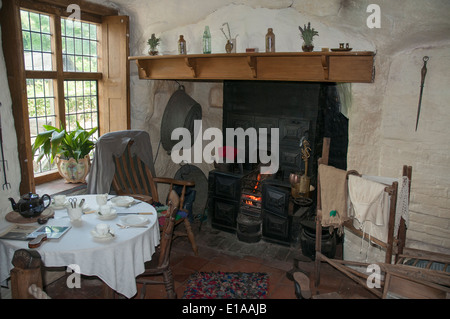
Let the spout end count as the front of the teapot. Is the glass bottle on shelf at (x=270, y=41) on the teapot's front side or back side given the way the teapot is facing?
on the back side

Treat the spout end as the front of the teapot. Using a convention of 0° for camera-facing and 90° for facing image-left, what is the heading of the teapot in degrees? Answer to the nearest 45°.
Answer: approximately 90°

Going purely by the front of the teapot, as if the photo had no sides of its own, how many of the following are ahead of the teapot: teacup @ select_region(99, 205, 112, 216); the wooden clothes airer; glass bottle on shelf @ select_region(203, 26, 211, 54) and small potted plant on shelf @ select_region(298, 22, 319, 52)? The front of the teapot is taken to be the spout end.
0

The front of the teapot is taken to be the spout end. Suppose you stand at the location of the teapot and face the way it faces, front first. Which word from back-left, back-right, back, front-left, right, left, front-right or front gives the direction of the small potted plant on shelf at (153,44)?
back-right
